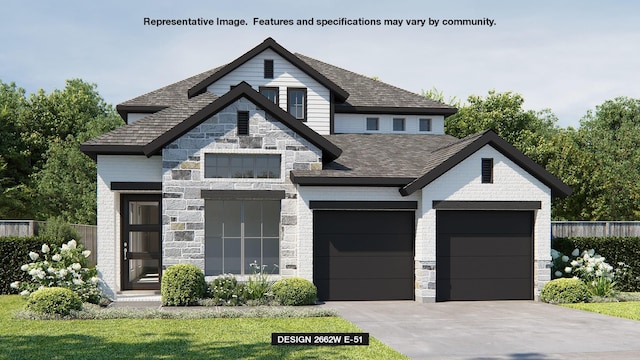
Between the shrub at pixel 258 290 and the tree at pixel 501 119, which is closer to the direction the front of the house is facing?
the shrub

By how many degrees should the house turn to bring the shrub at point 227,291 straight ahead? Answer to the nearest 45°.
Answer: approximately 45° to its right

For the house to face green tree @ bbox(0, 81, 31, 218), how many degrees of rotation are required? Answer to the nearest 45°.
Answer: approximately 135° to its right

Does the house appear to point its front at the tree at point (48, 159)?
no

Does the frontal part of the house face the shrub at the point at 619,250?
no

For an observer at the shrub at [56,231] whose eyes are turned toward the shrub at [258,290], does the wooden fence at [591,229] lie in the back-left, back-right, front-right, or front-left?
front-left

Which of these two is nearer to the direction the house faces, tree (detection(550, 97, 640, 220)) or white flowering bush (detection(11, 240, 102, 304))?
the white flowering bush

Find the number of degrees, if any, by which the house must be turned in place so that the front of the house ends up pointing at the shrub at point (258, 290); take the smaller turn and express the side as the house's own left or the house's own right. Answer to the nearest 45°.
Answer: approximately 45° to the house's own right

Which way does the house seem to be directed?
toward the camera

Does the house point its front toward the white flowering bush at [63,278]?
no

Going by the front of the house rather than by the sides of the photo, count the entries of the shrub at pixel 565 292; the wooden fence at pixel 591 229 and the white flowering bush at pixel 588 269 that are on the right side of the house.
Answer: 0

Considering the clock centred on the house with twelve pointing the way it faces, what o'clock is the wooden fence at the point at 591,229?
The wooden fence is roughly at 8 o'clock from the house.

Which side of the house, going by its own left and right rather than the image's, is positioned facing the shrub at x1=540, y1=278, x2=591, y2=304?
left

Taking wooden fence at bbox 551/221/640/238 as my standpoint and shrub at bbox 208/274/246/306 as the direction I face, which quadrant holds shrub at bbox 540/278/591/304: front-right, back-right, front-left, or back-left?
front-left

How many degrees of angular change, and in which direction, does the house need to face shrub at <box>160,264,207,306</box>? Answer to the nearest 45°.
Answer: approximately 45° to its right

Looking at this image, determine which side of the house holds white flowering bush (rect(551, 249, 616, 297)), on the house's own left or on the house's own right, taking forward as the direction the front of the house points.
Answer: on the house's own left
